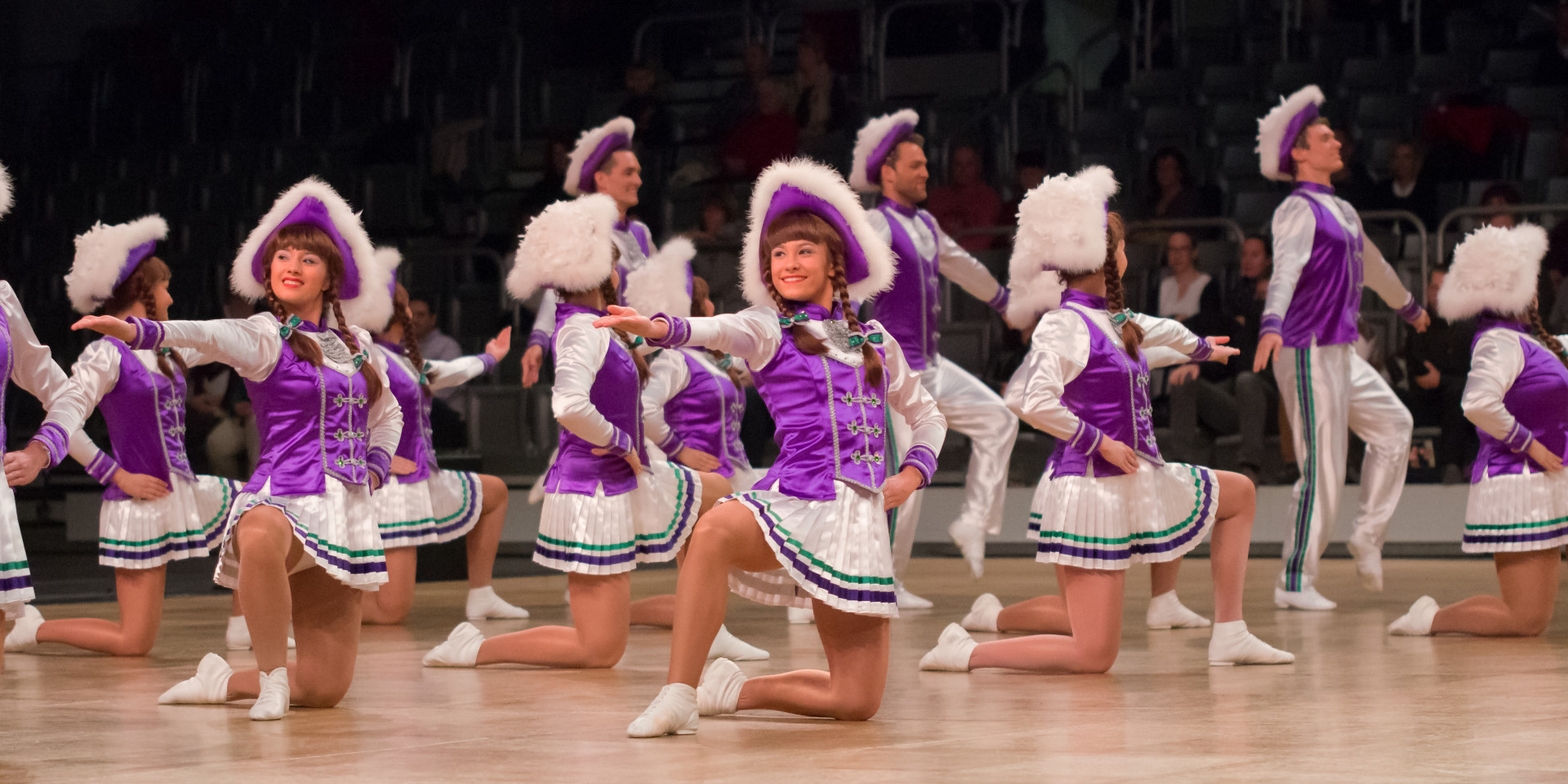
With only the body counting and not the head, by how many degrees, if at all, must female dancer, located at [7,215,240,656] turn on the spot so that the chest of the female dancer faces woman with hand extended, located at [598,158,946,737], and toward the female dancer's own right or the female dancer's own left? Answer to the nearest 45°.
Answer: approximately 45° to the female dancer's own right

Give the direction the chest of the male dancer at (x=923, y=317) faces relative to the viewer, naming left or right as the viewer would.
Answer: facing to the right of the viewer

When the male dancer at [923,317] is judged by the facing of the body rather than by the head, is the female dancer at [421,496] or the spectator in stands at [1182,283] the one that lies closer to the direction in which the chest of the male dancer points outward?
the spectator in stands

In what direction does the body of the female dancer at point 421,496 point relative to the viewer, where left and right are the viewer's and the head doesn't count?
facing to the right of the viewer

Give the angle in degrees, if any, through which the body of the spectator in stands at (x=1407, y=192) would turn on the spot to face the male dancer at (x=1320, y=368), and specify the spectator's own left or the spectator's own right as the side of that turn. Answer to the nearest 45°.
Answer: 0° — they already face them

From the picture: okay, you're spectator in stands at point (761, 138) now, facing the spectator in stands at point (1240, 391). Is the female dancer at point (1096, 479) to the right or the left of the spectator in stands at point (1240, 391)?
right

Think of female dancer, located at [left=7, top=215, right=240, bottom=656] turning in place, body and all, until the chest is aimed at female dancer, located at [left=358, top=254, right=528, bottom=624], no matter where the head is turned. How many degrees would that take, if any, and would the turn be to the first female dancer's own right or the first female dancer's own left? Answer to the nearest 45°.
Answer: approximately 45° to the first female dancer's own left

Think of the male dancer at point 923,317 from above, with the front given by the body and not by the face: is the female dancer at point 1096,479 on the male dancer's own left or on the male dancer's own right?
on the male dancer's own right
